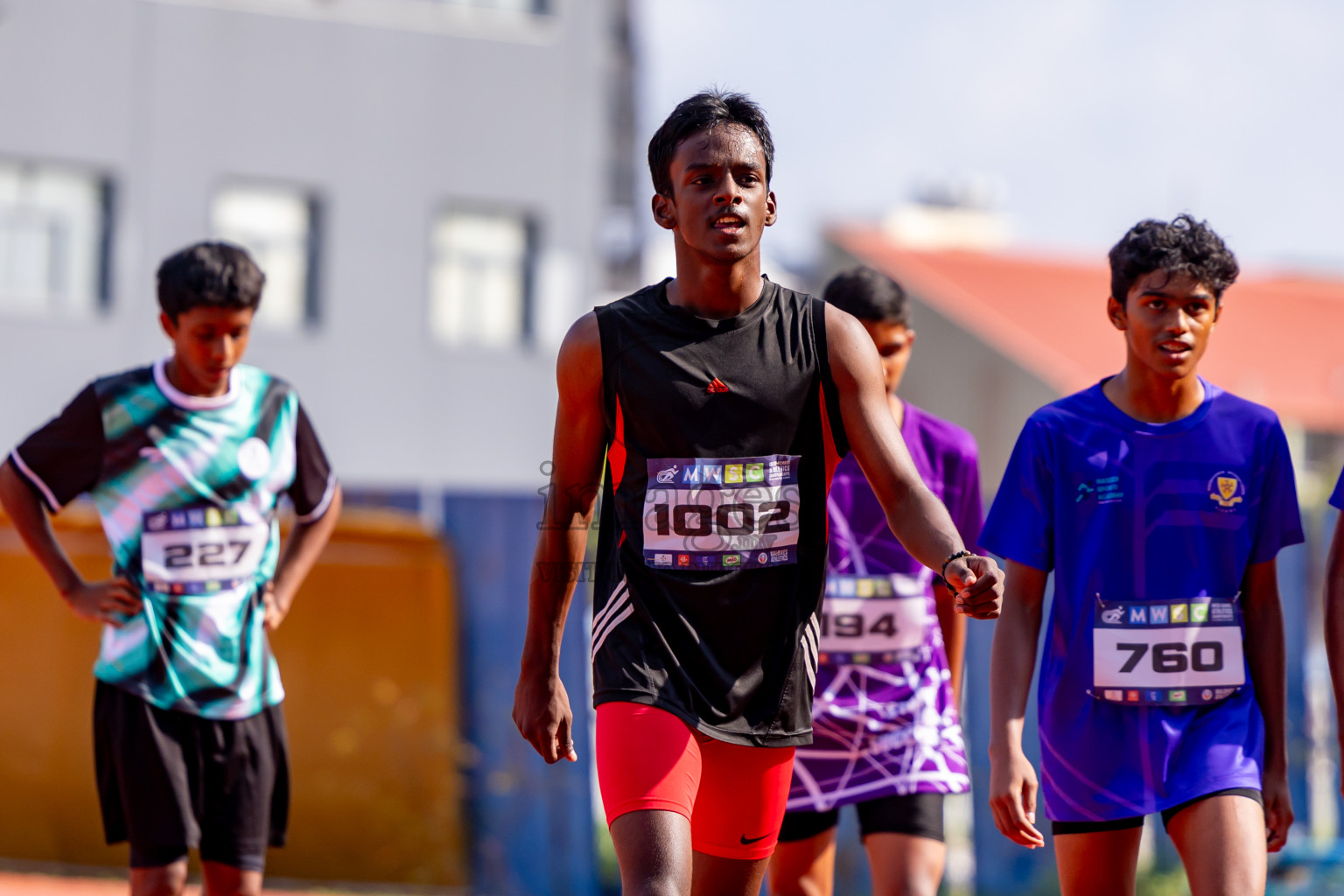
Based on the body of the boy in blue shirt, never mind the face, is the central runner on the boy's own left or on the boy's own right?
on the boy's own right

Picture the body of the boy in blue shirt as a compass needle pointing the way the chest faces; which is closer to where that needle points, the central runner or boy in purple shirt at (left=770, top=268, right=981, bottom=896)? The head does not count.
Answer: the central runner

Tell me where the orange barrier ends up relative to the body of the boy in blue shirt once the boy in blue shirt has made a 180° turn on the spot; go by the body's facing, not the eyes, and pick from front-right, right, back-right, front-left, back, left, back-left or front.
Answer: front-left

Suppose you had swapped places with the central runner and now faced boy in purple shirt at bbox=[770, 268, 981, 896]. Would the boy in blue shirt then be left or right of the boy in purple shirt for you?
right

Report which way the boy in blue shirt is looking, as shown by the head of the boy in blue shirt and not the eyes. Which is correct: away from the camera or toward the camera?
toward the camera

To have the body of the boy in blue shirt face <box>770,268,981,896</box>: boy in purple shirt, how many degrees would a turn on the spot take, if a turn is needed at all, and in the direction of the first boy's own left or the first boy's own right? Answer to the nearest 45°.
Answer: approximately 135° to the first boy's own right

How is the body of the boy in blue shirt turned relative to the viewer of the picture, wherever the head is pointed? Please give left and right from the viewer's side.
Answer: facing the viewer

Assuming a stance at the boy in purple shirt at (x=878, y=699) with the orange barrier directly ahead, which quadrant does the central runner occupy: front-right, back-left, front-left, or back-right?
back-left

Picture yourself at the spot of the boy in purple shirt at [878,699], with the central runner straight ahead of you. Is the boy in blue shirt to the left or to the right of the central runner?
left
